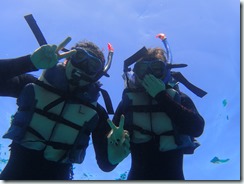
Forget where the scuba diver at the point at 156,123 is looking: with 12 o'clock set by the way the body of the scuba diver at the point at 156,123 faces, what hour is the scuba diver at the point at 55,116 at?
the scuba diver at the point at 55,116 is roughly at 2 o'clock from the scuba diver at the point at 156,123.

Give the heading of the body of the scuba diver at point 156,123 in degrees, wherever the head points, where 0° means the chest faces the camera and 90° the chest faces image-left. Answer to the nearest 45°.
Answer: approximately 0°

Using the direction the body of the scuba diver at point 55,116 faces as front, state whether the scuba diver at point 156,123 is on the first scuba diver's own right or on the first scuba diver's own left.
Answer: on the first scuba diver's own left

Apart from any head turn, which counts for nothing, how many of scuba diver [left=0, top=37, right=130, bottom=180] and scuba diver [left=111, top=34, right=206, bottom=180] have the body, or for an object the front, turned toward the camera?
2

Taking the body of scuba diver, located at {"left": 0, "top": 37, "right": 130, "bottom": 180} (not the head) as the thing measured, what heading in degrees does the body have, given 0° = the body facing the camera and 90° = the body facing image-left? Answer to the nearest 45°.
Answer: approximately 0°
